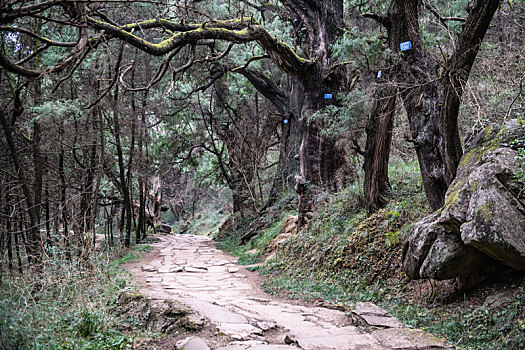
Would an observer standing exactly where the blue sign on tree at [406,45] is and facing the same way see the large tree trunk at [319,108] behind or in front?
behind

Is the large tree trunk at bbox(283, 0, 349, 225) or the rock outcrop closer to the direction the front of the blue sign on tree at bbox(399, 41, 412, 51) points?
the rock outcrop

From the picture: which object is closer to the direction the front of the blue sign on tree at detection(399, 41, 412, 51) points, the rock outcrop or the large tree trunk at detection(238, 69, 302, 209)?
the rock outcrop

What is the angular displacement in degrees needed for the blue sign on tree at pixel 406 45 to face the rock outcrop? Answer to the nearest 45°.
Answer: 0° — it already faces it

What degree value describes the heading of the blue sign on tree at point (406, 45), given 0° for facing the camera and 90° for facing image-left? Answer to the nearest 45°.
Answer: approximately 0°
